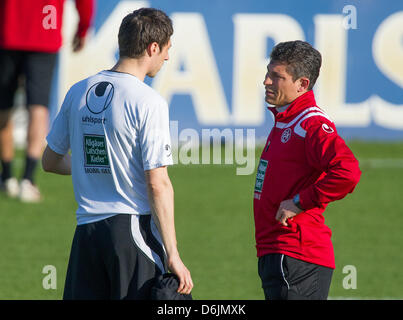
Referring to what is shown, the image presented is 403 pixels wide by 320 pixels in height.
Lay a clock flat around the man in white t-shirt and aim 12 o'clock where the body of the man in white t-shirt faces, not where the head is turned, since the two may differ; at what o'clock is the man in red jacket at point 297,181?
The man in red jacket is roughly at 1 o'clock from the man in white t-shirt.

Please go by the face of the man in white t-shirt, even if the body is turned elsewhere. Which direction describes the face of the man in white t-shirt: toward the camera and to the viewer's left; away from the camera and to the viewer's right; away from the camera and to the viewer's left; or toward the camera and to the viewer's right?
away from the camera and to the viewer's right

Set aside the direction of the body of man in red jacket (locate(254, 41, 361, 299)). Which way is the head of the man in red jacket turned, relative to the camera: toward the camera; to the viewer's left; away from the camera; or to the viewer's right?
to the viewer's left

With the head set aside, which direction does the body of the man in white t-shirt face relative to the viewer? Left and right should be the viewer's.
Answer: facing away from the viewer and to the right of the viewer
